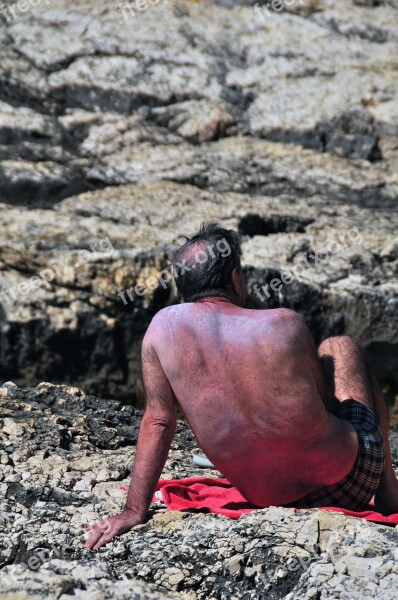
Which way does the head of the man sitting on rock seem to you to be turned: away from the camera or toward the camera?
away from the camera

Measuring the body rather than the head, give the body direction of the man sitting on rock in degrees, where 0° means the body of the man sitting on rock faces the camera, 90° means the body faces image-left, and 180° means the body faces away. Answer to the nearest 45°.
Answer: approximately 225°
